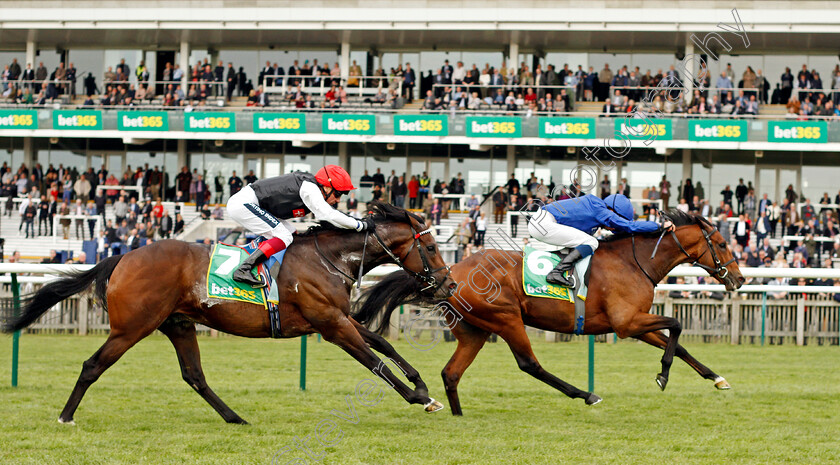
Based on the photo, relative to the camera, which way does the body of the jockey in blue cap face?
to the viewer's right

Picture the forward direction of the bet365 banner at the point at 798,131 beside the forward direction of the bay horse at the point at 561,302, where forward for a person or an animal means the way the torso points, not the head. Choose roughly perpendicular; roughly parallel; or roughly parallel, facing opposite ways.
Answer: roughly perpendicular

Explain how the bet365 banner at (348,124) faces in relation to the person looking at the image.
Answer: facing the viewer

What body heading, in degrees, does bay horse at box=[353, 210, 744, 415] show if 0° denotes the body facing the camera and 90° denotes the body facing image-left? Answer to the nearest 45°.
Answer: approximately 270°

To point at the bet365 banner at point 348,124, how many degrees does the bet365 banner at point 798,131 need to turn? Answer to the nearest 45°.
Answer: approximately 90° to its right

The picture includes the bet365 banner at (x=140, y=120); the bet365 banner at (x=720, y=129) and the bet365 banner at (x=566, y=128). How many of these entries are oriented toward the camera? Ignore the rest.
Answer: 3

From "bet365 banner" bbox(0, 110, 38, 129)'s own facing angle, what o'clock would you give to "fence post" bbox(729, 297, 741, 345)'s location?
The fence post is roughly at 11 o'clock from the bet365 banner.

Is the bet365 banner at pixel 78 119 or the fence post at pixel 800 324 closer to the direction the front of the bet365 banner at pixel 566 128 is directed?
the fence post

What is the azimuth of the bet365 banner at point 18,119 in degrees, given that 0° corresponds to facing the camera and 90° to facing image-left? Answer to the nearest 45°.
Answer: approximately 0°

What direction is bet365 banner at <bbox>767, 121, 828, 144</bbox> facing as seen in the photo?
toward the camera

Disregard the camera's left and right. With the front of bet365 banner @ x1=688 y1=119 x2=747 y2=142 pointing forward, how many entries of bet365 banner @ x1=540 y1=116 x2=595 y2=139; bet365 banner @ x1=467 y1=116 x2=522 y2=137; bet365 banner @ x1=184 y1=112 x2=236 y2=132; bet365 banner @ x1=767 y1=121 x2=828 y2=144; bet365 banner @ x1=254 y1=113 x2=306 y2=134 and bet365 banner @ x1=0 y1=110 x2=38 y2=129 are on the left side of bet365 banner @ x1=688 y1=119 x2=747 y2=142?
1

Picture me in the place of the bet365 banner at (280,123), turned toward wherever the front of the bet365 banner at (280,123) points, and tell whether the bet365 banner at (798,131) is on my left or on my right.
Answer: on my left

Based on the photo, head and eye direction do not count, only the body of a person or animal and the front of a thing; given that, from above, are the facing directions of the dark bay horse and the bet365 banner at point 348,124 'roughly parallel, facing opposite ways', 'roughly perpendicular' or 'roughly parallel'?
roughly perpendicular

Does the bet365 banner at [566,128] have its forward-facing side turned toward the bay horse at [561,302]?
yes

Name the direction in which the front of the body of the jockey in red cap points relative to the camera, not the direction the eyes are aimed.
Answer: to the viewer's right

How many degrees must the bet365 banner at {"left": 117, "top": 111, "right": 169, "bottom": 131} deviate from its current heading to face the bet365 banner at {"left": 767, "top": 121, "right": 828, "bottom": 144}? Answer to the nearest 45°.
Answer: approximately 45° to its left

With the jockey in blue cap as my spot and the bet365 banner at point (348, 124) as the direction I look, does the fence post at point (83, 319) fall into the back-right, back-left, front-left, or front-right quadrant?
front-left

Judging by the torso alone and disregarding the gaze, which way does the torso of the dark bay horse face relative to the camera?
to the viewer's right
